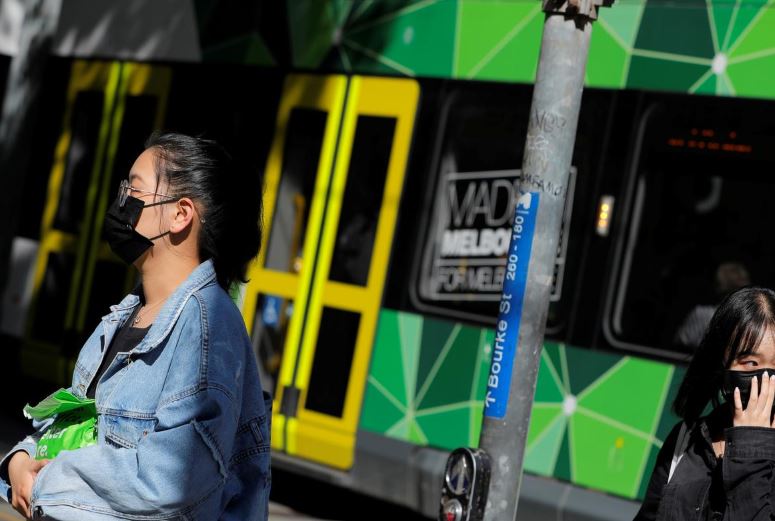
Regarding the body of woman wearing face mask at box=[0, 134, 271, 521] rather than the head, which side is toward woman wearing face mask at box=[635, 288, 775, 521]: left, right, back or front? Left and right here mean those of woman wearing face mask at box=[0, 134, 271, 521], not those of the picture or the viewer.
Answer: back

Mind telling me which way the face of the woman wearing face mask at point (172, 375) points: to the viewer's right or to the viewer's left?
to the viewer's left

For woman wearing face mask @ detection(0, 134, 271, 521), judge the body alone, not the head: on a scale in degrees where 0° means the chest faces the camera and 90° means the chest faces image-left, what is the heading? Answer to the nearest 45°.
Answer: approximately 90°

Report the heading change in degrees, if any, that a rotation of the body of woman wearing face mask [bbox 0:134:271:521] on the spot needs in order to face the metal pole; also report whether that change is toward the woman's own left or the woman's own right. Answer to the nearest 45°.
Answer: approximately 135° to the woman's own right

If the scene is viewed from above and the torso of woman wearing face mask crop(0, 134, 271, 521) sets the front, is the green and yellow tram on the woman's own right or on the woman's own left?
on the woman's own right

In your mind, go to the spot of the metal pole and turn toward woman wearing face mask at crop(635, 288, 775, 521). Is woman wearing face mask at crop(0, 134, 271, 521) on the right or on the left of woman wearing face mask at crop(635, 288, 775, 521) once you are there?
right
